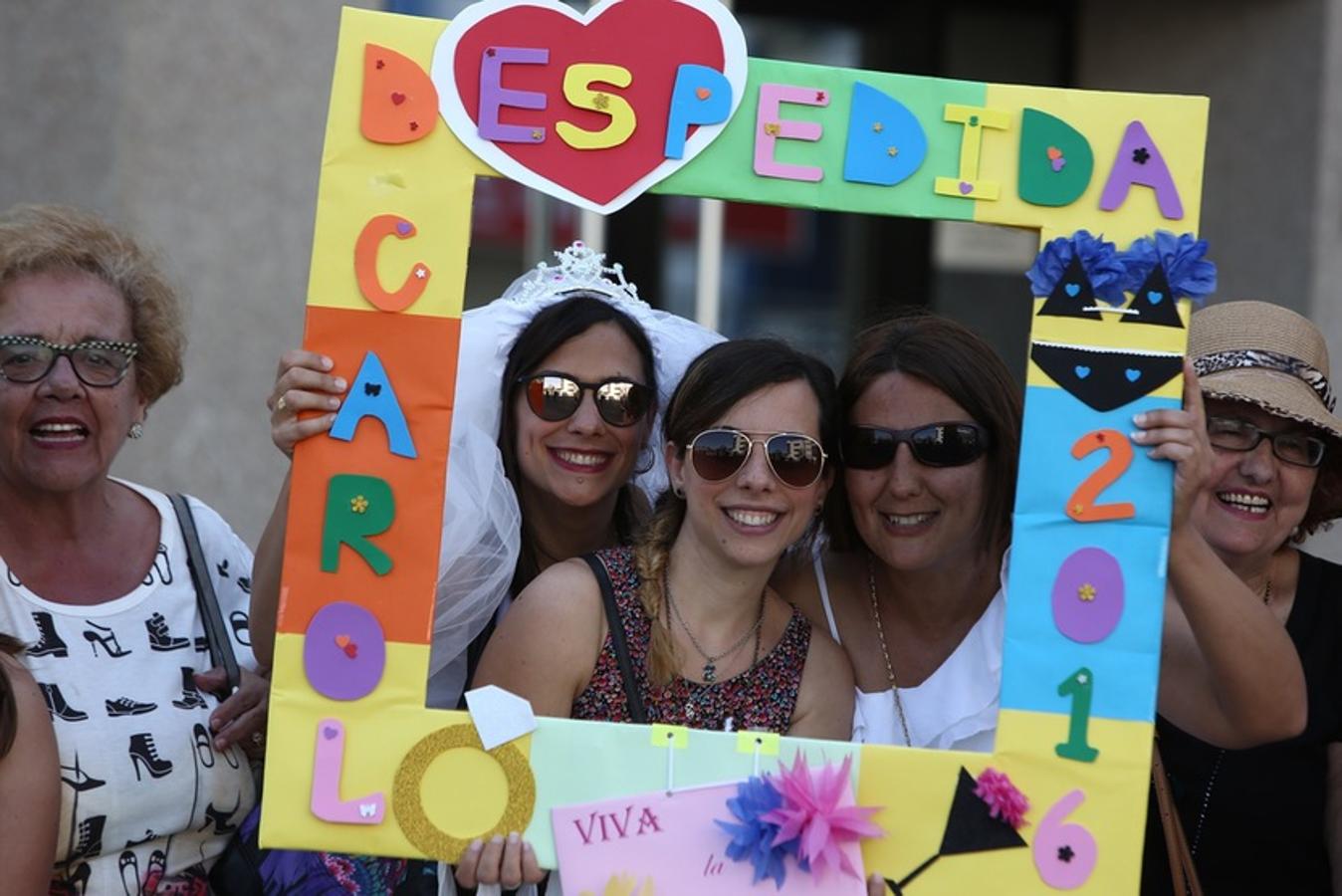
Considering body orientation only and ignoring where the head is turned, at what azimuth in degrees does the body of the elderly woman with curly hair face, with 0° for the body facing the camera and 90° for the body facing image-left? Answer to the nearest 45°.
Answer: approximately 0°

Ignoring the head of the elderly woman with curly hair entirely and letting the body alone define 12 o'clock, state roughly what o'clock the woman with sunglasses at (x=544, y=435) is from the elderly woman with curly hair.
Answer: The woman with sunglasses is roughly at 9 o'clock from the elderly woman with curly hair.

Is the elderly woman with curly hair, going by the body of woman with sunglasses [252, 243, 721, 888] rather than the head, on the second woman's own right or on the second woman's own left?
on the second woman's own right

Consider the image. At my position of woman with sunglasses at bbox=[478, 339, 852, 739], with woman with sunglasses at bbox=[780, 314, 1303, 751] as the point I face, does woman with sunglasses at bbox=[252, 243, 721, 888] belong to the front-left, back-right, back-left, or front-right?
back-left

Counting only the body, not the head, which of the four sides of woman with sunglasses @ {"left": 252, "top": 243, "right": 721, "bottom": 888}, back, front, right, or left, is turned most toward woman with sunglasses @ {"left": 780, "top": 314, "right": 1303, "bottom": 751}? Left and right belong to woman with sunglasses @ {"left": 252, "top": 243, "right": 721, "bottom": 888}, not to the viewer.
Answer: left

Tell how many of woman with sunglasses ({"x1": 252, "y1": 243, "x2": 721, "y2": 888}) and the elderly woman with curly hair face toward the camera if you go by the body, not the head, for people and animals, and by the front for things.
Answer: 2

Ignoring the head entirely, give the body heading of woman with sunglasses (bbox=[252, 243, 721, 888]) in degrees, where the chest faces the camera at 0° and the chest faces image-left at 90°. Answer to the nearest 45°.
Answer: approximately 0°

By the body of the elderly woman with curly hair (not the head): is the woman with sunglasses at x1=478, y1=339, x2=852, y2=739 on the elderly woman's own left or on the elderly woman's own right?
on the elderly woman's own left
